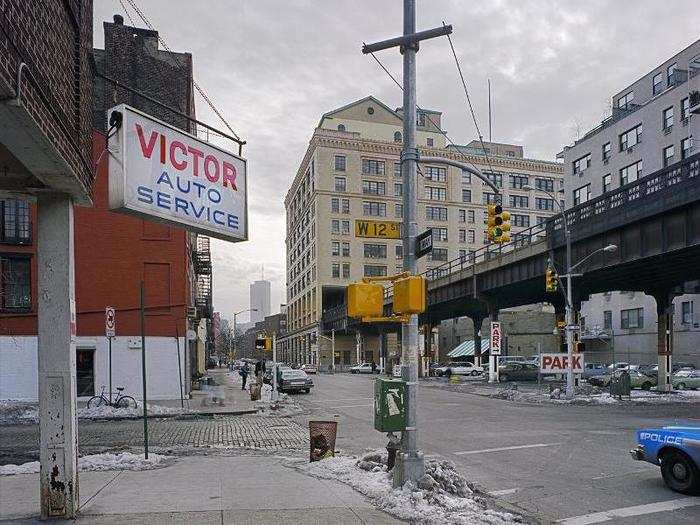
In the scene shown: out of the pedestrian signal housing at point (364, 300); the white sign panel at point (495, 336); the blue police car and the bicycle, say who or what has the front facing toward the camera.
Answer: the white sign panel

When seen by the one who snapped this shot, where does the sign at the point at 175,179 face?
facing the viewer and to the right of the viewer

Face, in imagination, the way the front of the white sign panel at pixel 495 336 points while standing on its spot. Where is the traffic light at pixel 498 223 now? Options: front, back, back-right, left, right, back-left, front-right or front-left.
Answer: front

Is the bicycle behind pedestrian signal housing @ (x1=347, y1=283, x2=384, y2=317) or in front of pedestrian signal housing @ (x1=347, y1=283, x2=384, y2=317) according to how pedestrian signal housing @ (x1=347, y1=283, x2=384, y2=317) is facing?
in front

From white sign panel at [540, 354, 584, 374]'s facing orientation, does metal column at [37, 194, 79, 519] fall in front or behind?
in front

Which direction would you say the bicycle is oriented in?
to the viewer's left

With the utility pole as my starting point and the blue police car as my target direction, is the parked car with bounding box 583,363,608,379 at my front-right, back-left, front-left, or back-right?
front-left

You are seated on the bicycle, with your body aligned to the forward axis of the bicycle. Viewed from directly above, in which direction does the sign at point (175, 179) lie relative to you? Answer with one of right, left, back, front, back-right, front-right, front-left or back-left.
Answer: left

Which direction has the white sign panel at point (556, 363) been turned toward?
toward the camera

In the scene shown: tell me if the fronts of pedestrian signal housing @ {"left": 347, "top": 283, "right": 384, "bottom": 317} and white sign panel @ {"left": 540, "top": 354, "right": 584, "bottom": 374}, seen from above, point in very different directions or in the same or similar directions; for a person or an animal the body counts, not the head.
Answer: very different directions

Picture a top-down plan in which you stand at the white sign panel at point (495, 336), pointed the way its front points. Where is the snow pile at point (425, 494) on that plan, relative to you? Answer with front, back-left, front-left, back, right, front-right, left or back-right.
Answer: front

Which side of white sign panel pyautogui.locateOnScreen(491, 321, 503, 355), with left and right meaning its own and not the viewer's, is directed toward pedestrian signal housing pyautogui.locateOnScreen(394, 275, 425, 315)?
front

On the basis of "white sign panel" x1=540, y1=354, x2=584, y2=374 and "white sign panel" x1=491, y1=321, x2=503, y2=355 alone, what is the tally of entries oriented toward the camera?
2
